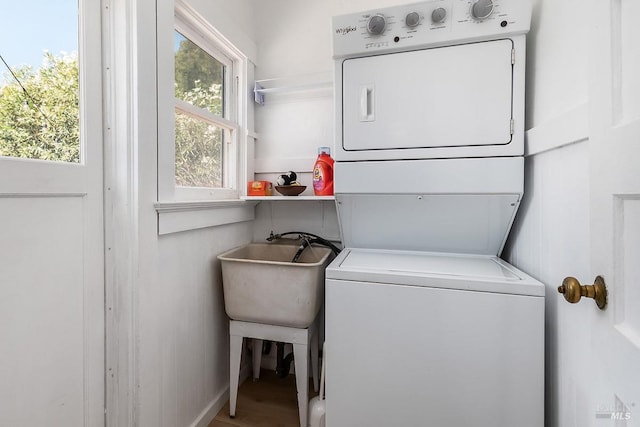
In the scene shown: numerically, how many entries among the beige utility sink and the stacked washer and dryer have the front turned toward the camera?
2

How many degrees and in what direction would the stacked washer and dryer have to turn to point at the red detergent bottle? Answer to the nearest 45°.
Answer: approximately 135° to its right

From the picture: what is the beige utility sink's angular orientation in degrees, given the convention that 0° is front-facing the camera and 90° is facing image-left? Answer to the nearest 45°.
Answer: approximately 0°

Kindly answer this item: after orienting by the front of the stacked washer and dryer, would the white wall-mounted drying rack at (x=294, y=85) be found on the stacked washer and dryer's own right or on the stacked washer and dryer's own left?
on the stacked washer and dryer's own right

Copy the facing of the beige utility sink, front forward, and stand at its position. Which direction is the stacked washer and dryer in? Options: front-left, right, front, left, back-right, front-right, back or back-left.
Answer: front-left

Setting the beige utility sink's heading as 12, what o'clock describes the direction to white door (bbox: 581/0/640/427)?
The white door is roughly at 11 o'clock from the beige utility sink.

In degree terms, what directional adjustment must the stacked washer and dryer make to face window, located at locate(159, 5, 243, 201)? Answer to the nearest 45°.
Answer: approximately 90° to its right

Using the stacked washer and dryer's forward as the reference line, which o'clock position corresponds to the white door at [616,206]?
The white door is roughly at 11 o'clock from the stacked washer and dryer.
